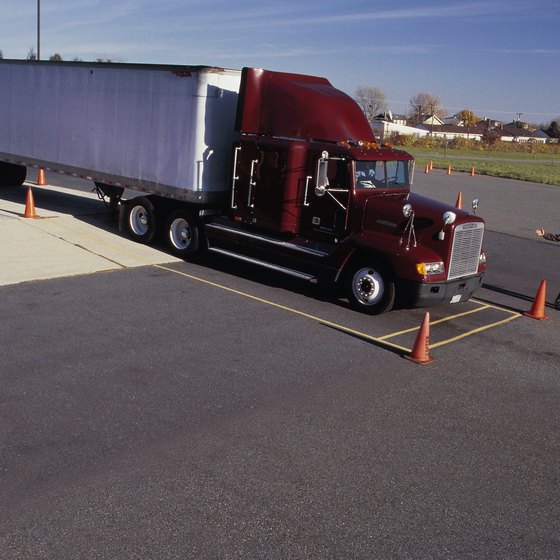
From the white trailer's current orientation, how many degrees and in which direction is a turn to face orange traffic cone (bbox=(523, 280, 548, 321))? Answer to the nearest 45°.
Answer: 0° — it already faces it

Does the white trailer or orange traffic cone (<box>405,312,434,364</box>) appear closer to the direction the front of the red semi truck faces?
the orange traffic cone

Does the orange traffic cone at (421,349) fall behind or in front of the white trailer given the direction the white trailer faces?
in front

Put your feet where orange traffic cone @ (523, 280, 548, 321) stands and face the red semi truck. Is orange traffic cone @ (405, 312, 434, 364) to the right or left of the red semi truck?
left

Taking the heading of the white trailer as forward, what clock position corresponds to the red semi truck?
The red semi truck is roughly at 12 o'clock from the white trailer.

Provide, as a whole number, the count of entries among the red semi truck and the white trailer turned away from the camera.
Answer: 0

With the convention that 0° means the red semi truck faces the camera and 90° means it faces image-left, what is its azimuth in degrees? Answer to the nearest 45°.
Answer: approximately 315°

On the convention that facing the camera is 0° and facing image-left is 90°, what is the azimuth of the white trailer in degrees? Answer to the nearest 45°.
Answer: approximately 315°

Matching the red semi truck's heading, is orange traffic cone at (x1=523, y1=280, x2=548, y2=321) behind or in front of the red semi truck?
in front

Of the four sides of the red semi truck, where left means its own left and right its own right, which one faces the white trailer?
back
